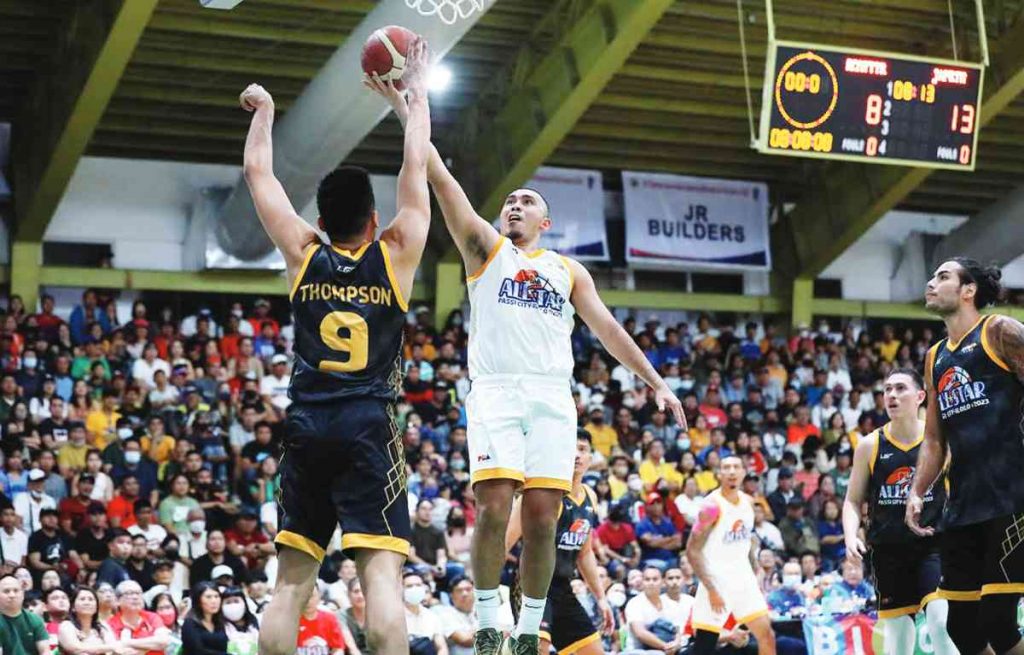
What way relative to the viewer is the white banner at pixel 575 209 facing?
toward the camera

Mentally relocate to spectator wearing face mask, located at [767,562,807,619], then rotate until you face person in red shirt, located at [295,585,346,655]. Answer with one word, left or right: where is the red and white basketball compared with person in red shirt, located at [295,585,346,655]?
left

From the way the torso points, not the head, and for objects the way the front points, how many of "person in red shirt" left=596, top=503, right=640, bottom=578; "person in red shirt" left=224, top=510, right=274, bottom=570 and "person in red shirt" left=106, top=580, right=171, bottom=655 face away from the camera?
0

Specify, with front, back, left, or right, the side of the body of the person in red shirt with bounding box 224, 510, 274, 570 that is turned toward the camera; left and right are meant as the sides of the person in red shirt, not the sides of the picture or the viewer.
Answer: front

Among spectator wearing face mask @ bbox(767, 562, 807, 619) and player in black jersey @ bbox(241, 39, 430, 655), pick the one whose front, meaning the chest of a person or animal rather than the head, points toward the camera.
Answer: the spectator wearing face mask

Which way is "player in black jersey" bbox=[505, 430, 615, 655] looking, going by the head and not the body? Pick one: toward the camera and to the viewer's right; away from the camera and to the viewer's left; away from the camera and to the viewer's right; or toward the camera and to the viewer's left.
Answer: toward the camera and to the viewer's left

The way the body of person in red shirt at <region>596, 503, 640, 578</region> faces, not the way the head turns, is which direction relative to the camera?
toward the camera

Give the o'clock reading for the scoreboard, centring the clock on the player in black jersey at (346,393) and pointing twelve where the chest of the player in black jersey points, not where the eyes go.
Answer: The scoreboard is roughly at 1 o'clock from the player in black jersey.

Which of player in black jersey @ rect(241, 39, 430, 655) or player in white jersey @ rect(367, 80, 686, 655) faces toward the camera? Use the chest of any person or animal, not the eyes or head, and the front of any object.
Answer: the player in white jersey

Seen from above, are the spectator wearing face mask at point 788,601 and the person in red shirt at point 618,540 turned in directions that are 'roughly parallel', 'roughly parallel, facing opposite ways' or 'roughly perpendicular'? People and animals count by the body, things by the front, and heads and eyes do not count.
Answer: roughly parallel

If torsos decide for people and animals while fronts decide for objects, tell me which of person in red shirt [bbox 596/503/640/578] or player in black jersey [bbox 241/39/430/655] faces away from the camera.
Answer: the player in black jersey

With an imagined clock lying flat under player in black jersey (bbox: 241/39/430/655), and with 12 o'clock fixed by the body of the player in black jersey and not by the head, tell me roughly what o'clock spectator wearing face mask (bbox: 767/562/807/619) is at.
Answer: The spectator wearing face mask is roughly at 1 o'clock from the player in black jersey.

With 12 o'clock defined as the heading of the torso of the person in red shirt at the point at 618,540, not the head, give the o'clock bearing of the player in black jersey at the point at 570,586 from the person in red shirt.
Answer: The player in black jersey is roughly at 12 o'clock from the person in red shirt.

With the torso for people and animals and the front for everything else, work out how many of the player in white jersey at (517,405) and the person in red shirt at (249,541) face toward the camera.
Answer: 2
